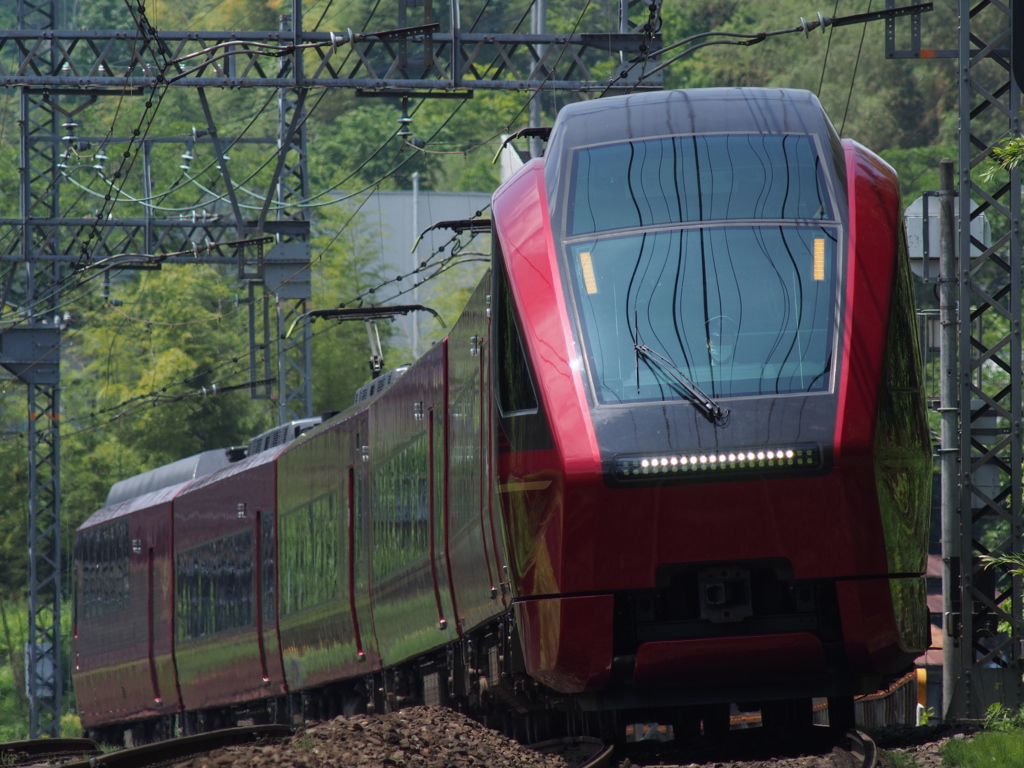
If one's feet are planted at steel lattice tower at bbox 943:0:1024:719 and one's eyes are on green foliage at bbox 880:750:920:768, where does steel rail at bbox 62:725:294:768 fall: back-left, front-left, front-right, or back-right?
front-right

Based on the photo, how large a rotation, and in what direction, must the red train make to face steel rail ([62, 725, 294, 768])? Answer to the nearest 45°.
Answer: approximately 45° to its right

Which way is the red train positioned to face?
toward the camera

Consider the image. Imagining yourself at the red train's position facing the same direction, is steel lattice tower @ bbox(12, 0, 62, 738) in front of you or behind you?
behind

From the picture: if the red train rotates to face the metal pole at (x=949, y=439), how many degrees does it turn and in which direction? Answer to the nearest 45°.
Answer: approximately 135° to its left
